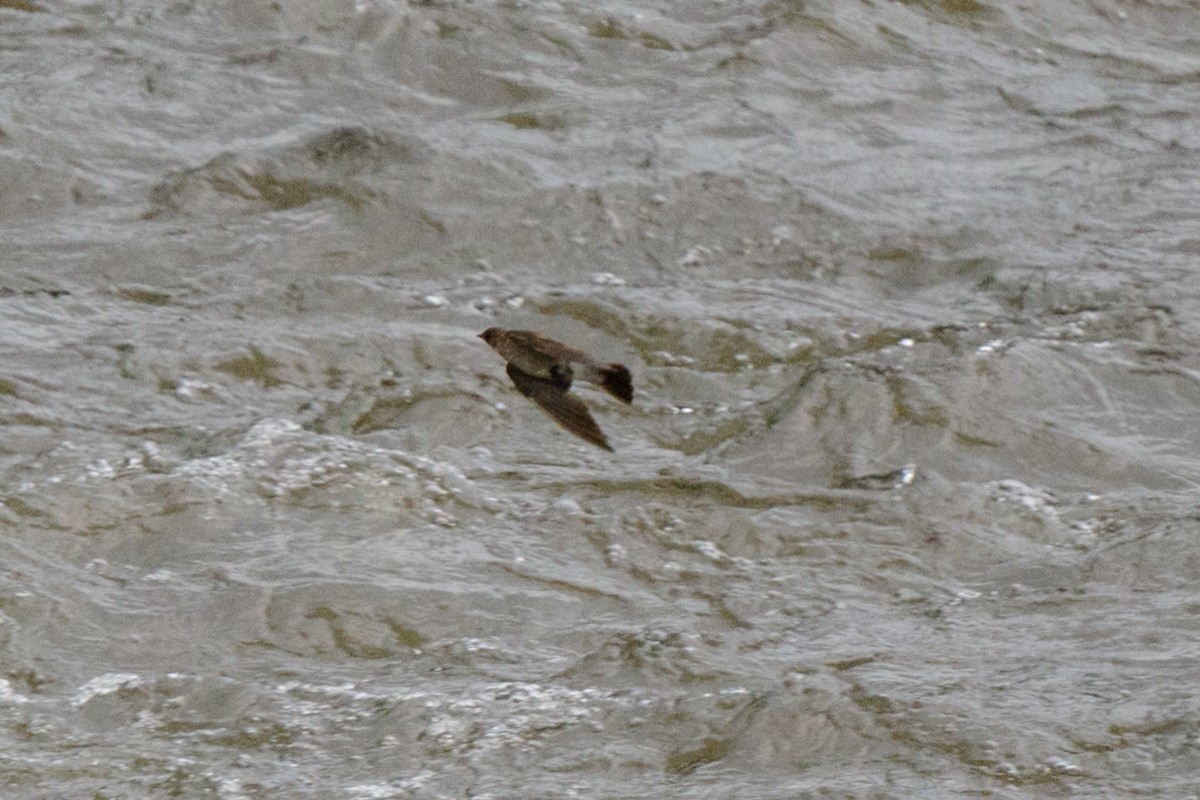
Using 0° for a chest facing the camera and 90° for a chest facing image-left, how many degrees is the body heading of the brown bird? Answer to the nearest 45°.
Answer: approximately 90°
